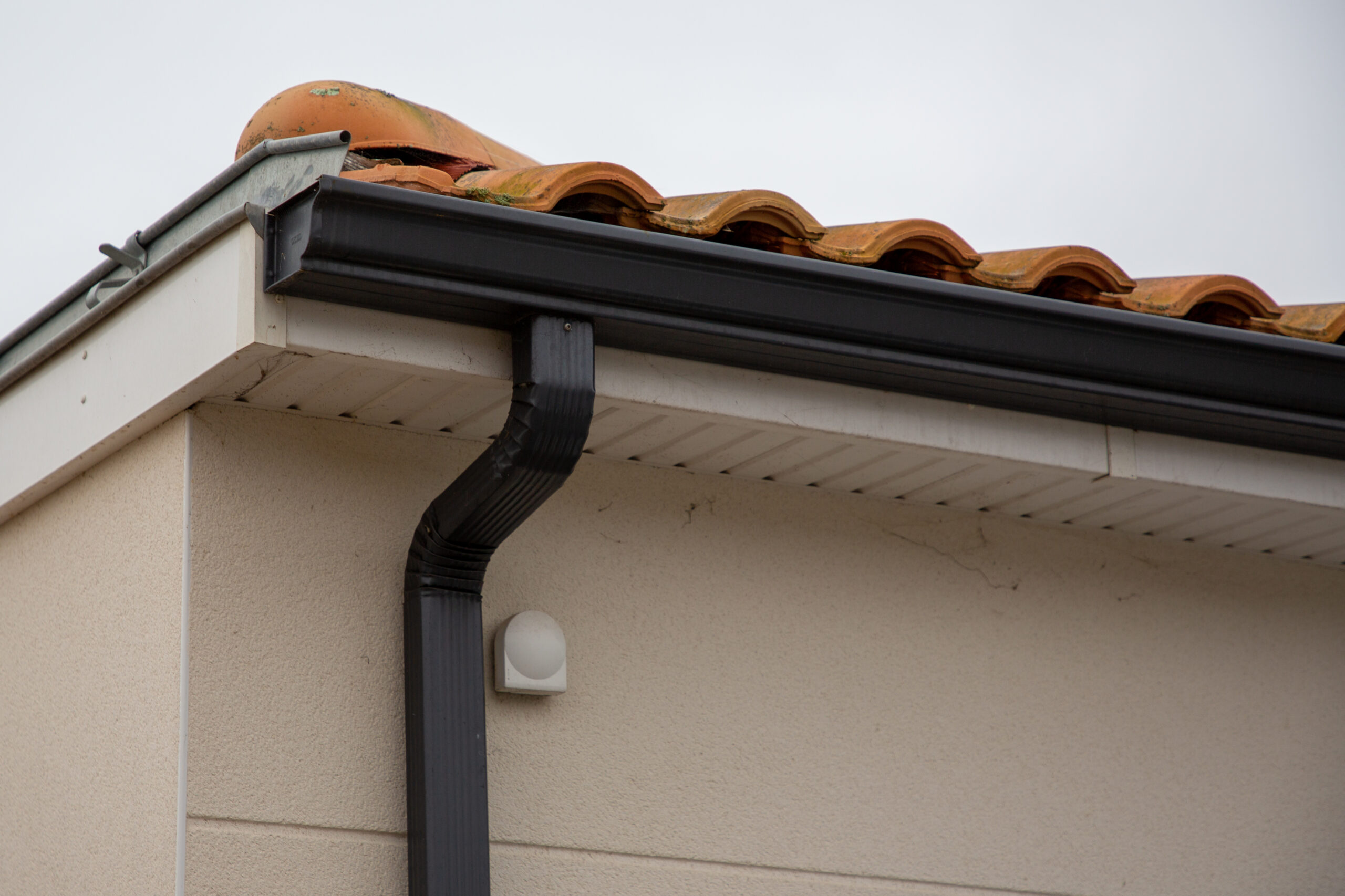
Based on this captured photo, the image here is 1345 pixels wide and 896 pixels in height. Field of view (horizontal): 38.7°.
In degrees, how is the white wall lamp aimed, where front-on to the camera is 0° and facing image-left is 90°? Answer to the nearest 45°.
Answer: approximately 0°

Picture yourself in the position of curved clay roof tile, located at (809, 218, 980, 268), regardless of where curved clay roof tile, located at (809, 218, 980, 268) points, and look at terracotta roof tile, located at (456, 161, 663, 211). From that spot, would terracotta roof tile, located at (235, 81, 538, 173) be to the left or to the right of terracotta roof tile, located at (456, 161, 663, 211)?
right

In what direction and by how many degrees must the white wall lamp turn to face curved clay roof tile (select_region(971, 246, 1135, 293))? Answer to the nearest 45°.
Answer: approximately 90° to its left

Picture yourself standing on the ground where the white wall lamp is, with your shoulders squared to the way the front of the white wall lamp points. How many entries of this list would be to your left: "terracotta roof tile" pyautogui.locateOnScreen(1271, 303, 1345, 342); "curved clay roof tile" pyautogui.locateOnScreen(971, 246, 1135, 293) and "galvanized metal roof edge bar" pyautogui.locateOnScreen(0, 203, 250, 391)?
2

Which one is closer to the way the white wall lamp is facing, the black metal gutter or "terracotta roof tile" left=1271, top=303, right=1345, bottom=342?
the black metal gutter

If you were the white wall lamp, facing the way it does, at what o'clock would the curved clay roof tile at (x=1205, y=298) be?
The curved clay roof tile is roughly at 9 o'clock from the white wall lamp.
